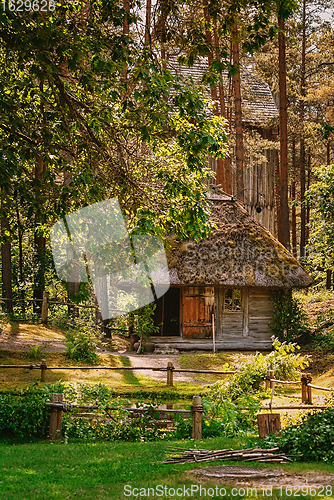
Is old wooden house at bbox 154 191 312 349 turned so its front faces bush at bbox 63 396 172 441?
yes

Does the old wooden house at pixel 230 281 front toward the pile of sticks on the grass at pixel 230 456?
yes

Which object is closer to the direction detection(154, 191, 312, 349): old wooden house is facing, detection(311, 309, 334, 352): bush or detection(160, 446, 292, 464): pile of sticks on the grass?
the pile of sticks on the grass

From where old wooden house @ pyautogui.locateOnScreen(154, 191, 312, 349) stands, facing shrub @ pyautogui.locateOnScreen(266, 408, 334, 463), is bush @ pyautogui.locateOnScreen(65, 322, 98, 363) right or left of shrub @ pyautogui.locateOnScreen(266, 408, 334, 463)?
right

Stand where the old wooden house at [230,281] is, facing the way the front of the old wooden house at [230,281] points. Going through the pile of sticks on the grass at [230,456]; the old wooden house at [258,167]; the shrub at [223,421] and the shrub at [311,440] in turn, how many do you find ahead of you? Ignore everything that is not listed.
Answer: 3

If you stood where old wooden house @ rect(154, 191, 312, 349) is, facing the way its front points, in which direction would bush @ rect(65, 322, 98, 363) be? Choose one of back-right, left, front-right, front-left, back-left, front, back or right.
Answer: front-right

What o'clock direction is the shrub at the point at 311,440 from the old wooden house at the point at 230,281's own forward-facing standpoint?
The shrub is roughly at 12 o'clock from the old wooden house.

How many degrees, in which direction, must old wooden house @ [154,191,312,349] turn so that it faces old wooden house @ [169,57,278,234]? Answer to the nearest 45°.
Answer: approximately 180°

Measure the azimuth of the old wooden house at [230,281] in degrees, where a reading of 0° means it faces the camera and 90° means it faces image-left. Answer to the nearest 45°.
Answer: approximately 0°

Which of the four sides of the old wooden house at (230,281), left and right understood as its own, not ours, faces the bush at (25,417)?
front
